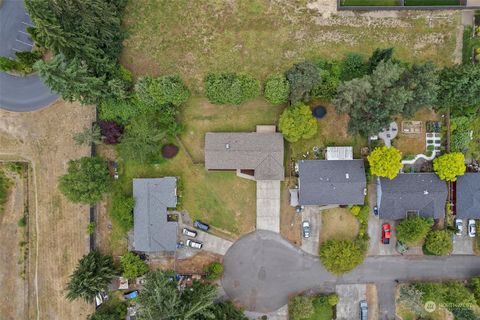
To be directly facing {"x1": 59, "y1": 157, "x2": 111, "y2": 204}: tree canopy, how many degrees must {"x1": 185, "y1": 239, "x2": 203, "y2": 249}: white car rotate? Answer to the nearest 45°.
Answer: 0° — it already faces it

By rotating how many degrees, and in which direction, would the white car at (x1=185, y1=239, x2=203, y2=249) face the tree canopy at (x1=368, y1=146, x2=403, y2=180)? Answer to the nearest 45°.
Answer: approximately 180°

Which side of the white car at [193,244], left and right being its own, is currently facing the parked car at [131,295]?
front

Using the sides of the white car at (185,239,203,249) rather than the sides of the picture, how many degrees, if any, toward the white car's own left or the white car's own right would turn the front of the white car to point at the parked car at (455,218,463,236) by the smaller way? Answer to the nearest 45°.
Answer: approximately 180°

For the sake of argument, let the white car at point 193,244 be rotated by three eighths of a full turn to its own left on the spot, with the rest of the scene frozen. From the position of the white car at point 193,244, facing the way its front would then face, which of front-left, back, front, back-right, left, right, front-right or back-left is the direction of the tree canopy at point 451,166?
front-left

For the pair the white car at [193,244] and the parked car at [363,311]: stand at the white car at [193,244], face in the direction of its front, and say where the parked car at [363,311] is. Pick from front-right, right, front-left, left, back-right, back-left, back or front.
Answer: back

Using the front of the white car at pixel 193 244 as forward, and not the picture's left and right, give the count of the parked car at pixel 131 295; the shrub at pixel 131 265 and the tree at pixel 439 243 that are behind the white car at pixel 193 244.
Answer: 1

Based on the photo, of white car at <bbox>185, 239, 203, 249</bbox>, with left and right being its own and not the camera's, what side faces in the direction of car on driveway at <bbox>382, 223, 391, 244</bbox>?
back

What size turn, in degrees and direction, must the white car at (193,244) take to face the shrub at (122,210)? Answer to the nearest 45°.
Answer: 0° — it already faces it
